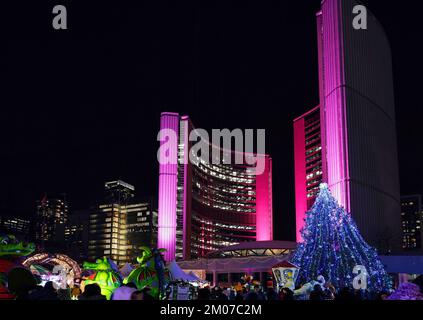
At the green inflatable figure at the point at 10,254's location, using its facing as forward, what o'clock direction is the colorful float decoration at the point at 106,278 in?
The colorful float decoration is roughly at 11 o'clock from the green inflatable figure.

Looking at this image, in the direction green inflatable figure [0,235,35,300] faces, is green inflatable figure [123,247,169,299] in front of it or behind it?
in front

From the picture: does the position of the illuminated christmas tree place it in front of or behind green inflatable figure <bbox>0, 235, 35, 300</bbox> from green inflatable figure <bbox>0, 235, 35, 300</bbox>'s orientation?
in front

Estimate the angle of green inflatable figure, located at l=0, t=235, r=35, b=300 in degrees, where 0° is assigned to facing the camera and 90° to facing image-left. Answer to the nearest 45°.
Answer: approximately 270°

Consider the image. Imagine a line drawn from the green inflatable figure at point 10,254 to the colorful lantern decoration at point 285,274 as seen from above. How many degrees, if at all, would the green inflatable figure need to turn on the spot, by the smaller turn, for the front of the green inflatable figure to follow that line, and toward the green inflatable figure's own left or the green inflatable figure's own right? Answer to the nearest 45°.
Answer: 0° — it already faces it

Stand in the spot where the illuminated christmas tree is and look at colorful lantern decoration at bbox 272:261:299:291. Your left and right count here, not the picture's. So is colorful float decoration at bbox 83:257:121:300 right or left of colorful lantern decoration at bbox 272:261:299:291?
right
